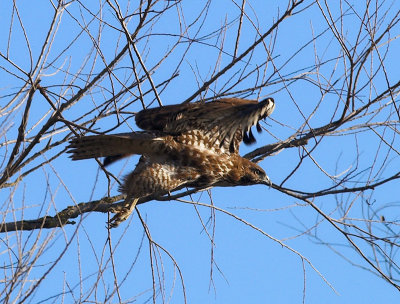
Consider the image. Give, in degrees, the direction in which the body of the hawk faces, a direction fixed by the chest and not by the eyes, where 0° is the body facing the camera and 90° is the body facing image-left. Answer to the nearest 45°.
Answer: approximately 270°
